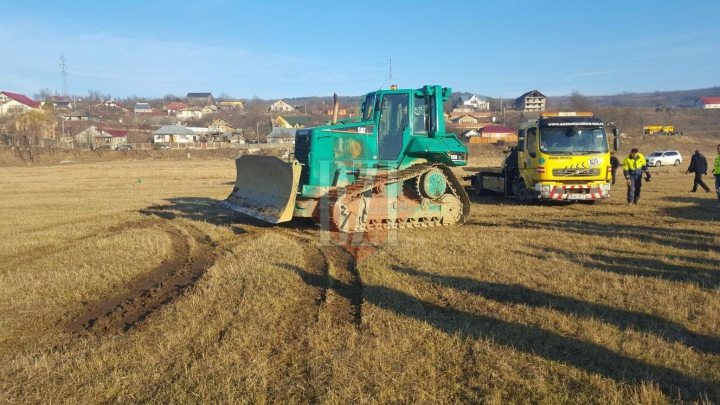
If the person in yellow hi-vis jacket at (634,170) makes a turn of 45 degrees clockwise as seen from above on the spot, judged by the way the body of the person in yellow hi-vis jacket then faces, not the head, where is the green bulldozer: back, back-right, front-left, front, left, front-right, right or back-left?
front

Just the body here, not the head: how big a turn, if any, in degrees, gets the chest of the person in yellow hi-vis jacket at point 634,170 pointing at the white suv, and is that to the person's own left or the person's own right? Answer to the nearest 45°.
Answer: approximately 180°

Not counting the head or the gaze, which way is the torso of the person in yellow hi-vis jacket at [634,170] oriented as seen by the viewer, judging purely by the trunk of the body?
toward the camera
